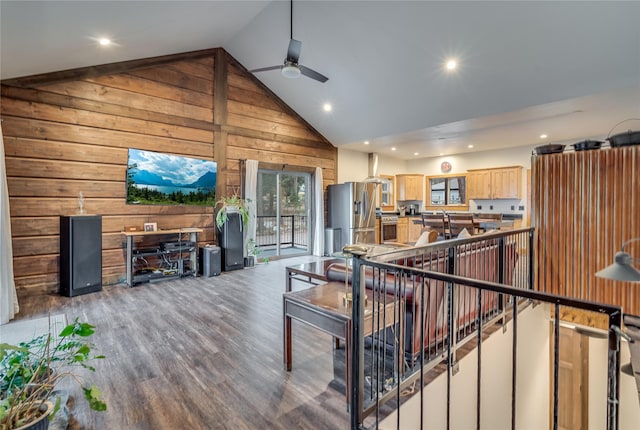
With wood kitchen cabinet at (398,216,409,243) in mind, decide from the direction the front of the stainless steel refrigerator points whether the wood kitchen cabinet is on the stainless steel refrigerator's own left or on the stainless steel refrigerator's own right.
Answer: on the stainless steel refrigerator's own left

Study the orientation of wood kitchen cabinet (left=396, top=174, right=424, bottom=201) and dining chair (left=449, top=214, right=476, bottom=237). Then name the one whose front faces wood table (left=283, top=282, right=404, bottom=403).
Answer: the wood kitchen cabinet

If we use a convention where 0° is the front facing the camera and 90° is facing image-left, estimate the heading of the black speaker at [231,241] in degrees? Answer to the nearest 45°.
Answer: approximately 315°

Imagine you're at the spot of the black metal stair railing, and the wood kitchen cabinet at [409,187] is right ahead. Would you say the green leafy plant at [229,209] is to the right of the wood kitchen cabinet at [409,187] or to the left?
left

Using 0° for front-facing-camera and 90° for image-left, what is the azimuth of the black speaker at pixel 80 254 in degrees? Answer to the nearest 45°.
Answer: approximately 315°

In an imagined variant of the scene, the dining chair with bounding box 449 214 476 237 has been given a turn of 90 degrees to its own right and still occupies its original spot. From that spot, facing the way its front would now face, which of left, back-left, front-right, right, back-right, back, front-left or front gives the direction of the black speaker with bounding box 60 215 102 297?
back-right

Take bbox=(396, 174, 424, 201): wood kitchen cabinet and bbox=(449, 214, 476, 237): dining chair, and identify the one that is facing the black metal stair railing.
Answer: the wood kitchen cabinet

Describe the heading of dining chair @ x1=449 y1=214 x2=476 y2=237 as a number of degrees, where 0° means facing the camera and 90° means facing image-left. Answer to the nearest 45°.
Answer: approximately 180°

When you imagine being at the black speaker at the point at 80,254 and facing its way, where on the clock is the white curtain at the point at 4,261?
The white curtain is roughly at 3 o'clock from the black speaker.

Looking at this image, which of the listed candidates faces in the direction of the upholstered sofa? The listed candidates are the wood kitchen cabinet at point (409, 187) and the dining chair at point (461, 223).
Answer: the wood kitchen cabinet

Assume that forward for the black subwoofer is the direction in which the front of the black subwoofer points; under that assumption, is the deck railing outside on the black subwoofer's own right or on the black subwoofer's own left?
on the black subwoofer's own left
